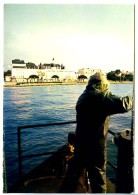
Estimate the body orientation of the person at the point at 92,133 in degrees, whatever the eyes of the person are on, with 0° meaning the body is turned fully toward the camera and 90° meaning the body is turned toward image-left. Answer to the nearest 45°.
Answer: approximately 225°
